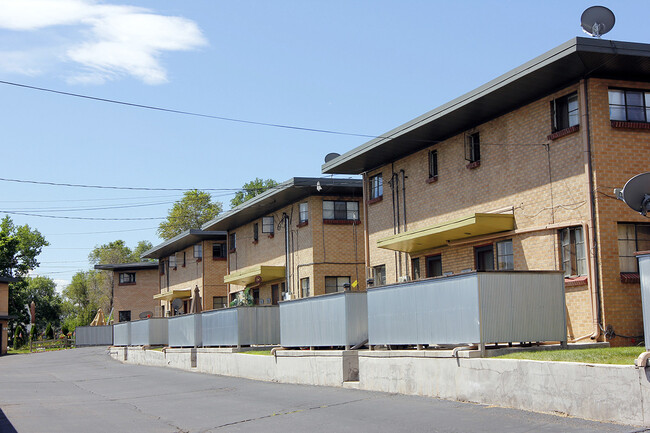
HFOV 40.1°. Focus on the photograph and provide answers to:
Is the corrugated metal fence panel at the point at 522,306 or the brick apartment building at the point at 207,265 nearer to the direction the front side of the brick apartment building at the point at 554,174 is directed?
the corrugated metal fence panel

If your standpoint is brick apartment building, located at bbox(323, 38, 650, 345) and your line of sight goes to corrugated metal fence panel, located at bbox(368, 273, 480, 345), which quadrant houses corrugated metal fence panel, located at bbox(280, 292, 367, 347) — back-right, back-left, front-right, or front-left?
front-right

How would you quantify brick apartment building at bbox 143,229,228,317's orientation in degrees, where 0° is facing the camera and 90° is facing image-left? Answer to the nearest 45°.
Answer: approximately 45°

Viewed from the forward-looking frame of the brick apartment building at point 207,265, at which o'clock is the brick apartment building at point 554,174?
the brick apartment building at point 554,174 is roughly at 10 o'clock from the brick apartment building at point 207,265.

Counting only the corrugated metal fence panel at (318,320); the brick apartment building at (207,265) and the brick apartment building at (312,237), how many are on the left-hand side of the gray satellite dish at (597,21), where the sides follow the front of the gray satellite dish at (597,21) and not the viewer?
0

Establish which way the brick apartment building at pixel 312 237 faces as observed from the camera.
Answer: facing the viewer and to the left of the viewer

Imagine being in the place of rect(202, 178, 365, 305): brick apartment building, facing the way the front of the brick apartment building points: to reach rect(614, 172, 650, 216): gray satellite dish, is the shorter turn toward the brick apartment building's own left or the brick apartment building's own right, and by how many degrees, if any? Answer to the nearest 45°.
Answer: approximately 45° to the brick apartment building's own left

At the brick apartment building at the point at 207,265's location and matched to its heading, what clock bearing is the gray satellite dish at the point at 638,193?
The gray satellite dish is roughly at 10 o'clock from the brick apartment building.

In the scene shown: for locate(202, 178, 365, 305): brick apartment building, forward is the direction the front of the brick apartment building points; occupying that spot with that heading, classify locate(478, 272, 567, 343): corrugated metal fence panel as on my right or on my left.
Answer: on my left

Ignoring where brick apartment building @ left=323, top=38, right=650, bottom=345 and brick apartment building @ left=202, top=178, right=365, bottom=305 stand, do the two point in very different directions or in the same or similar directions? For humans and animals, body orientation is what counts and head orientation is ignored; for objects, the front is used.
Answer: same or similar directions

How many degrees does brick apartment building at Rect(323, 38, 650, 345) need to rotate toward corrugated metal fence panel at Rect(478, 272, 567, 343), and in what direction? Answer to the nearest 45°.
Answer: approximately 45° to its left

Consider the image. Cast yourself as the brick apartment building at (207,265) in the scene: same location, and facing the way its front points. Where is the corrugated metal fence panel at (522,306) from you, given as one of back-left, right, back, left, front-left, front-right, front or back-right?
front-left

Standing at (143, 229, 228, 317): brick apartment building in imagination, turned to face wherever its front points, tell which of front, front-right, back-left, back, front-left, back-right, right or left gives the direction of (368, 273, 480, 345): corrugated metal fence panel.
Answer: front-left

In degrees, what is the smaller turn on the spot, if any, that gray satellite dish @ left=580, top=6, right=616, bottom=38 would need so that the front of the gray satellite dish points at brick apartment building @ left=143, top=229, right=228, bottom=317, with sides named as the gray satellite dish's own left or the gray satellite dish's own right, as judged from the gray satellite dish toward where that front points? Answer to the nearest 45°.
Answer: approximately 135° to the gray satellite dish's own right

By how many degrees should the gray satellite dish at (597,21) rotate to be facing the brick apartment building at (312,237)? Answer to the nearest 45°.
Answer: approximately 135° to its right
